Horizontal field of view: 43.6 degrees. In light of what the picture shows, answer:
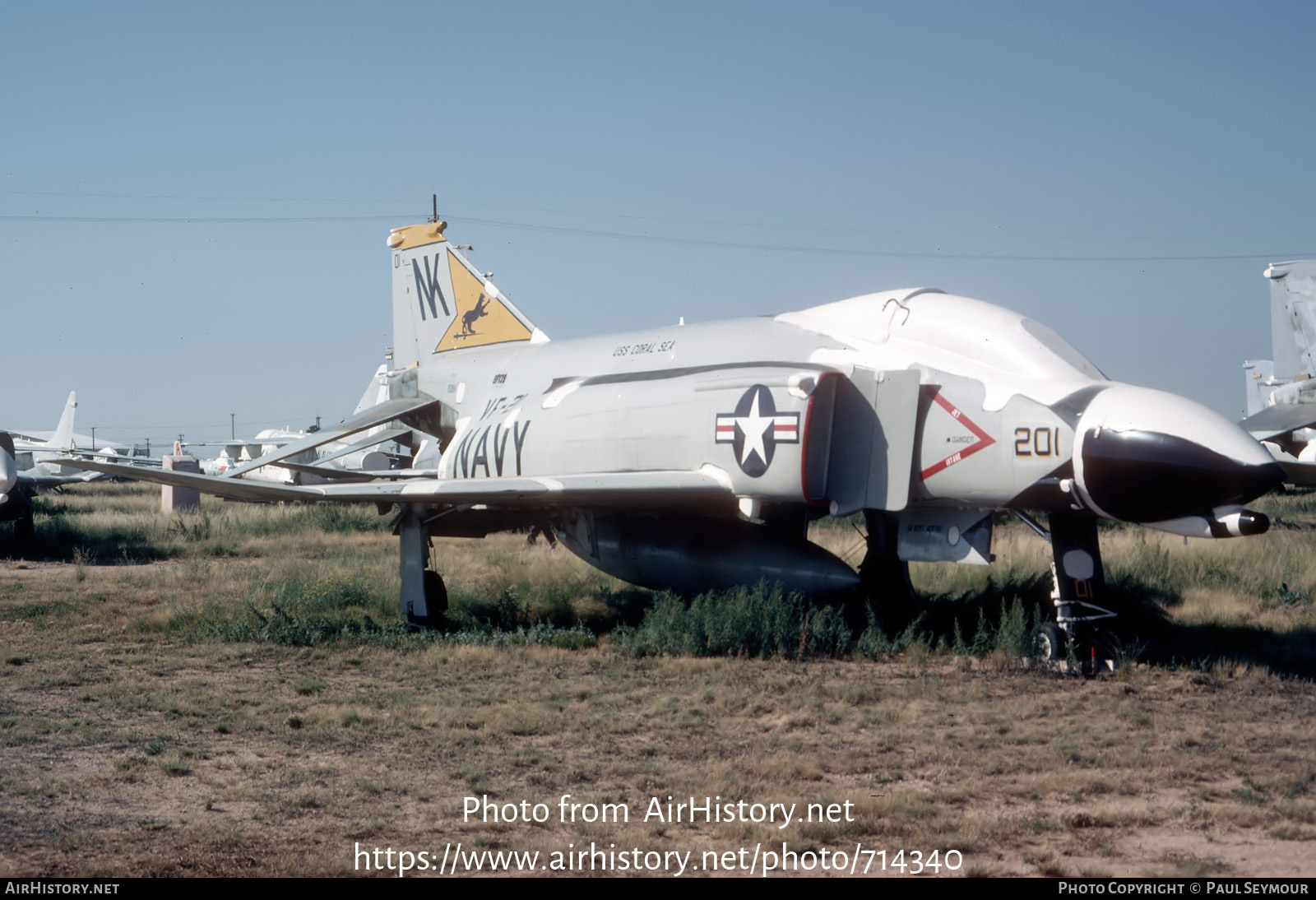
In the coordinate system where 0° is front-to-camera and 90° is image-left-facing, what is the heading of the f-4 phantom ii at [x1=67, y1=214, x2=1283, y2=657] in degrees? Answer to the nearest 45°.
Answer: approximately 315°
